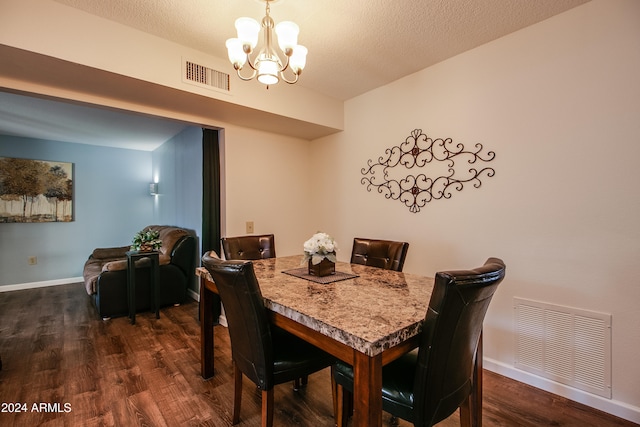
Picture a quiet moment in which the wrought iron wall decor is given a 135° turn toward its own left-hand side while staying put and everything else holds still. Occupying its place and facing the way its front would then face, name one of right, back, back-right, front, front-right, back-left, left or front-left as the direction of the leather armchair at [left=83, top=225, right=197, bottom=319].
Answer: back

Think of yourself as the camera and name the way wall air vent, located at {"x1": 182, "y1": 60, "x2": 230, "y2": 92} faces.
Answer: facing the viewer and to the right of the viewer

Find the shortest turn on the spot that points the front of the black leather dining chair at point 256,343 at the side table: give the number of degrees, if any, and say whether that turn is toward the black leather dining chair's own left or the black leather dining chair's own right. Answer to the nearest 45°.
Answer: approximately 90° to the black leather dining chair's own left

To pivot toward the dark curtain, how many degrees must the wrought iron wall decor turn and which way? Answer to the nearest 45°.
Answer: approximately 45° to its right

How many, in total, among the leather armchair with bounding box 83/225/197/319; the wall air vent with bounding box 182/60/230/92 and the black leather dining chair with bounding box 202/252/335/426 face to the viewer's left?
1

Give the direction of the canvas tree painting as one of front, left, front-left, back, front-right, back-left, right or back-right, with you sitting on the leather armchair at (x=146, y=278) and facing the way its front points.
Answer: front-right

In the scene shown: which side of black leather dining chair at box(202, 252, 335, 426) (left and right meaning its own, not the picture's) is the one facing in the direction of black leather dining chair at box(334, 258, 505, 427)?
right

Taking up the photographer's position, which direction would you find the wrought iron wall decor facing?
facing the viewer and to the left of the viewer

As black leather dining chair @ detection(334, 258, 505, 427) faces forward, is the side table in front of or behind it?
in front

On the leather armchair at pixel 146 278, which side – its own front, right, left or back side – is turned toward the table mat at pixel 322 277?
left

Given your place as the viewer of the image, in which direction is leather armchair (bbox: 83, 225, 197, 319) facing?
facing to the left of the viewer

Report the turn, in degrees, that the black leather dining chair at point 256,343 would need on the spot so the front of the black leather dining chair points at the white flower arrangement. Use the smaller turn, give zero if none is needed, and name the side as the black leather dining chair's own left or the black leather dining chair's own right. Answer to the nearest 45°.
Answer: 0° — it already faces it

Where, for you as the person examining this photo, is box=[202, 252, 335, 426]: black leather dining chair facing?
facing away from the viewer and to the right of the viewer

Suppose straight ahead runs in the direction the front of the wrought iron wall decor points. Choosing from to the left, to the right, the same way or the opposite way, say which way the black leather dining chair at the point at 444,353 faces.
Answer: to the right

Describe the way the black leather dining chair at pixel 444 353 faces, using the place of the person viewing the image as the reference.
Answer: facing away from the viewer and to the left of the viewer

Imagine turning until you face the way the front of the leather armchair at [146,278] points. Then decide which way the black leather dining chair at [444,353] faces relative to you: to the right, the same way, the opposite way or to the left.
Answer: to the right

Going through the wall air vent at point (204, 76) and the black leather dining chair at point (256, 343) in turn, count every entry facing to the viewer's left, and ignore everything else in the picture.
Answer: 0
